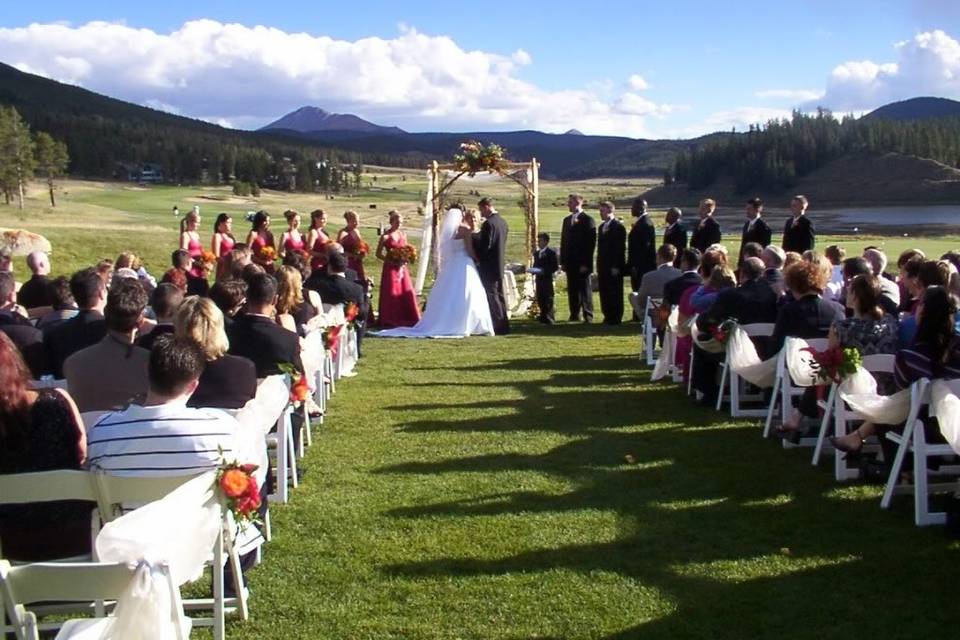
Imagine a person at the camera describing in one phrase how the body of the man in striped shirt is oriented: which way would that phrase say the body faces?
away from the camera

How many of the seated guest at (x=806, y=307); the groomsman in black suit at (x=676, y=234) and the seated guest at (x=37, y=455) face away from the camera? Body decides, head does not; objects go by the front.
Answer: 2

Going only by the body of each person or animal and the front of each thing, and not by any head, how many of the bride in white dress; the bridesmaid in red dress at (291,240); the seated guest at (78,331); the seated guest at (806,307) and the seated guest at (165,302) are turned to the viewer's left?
0

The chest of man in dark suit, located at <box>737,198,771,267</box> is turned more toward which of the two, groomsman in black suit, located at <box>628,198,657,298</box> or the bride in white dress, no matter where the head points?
the bride in white dress

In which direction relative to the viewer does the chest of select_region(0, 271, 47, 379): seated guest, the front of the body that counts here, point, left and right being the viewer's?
facing away from the viewer and to the right of the viewer

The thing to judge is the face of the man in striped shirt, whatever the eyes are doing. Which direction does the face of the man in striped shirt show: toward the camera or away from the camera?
away from the camera

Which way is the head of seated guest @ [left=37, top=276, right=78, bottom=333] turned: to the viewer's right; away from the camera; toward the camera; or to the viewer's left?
away from the camera

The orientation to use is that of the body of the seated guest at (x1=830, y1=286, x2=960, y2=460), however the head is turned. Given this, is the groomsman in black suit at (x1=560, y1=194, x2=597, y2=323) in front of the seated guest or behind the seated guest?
in front

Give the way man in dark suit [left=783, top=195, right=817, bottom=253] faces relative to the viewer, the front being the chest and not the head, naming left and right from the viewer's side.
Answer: facing the viewer and to the left of the viewer

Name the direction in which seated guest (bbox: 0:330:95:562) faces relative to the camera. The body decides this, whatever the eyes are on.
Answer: away from the camera

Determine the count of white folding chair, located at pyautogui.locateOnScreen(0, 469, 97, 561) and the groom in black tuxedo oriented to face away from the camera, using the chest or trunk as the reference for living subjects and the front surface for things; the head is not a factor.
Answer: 1

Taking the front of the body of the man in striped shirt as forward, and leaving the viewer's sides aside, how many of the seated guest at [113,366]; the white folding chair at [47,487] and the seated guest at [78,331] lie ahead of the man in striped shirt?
2

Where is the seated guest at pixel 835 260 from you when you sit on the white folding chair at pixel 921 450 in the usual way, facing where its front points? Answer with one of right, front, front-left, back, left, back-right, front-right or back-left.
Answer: front-right

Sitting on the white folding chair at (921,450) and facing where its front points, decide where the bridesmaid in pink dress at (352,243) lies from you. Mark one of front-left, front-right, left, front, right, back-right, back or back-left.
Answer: front

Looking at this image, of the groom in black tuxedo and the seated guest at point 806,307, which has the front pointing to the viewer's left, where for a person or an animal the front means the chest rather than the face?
the groom in black tuxedo

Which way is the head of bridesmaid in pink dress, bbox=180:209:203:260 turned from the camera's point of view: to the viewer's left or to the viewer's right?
to the viewer's right

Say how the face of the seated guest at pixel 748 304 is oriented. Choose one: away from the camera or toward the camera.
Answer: away from the camera

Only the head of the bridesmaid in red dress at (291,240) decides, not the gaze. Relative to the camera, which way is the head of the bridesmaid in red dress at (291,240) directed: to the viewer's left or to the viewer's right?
to the viewer's right

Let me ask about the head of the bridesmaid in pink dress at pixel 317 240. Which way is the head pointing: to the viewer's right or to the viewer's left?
to the viewer's right
